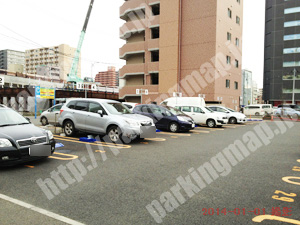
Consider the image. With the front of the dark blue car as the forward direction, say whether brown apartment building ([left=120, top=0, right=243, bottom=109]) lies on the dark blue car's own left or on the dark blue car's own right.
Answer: on the dark blue car's own left

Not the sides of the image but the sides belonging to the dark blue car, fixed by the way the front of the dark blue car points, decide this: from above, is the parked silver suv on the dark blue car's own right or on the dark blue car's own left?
on the dark blue car's own right

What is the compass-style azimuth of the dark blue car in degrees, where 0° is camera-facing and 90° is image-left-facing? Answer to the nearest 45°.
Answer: approximately 315°

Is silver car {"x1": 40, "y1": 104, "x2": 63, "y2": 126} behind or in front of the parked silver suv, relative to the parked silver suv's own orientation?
behind
